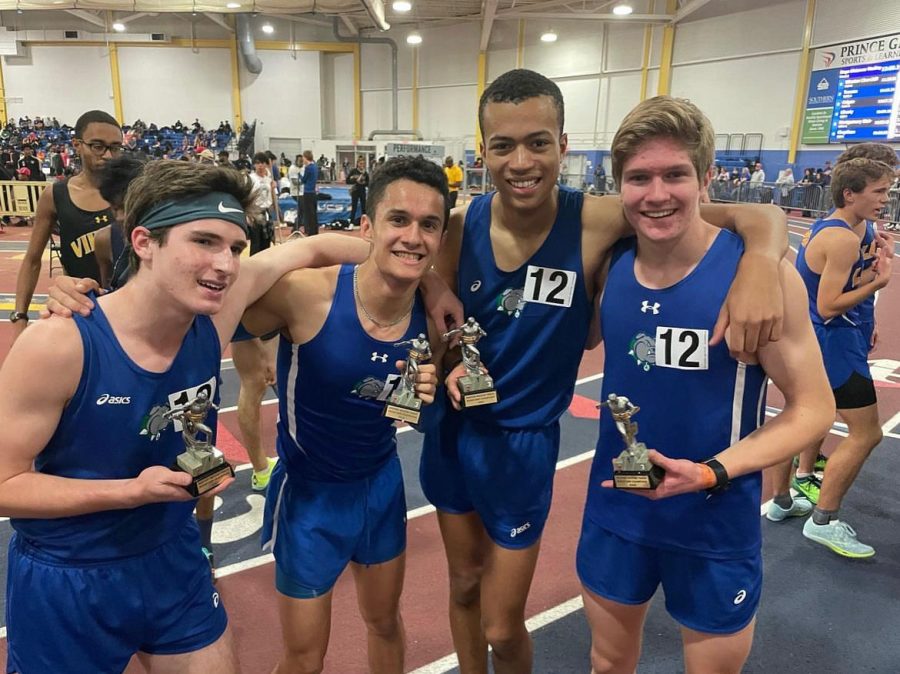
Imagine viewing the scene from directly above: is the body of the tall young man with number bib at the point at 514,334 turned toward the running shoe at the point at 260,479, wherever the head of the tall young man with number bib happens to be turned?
no

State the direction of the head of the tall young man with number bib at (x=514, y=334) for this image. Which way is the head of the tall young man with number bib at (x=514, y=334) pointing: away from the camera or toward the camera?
toward the camera

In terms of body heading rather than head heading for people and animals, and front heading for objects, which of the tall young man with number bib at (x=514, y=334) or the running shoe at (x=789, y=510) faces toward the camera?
the tall young man with number bib

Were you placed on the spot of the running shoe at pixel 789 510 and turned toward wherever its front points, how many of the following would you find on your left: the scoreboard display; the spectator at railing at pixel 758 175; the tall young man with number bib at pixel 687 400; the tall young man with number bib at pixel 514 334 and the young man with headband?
2

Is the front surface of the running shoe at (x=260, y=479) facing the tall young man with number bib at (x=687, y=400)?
no

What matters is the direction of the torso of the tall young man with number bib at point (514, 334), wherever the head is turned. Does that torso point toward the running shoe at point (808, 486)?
no

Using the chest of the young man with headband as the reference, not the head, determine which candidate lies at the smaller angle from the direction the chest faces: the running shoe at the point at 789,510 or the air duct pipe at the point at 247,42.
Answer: the running shoe

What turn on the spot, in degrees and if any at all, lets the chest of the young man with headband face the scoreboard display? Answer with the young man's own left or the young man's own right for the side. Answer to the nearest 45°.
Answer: approximately 90° to the young man's own left

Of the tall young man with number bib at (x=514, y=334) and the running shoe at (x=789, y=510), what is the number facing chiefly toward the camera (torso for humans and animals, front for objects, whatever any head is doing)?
1

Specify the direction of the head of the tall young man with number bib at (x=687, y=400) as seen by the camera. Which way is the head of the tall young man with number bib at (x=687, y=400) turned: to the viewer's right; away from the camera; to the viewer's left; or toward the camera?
toward the camera

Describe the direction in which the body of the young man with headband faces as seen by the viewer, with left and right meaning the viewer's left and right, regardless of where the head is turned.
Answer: facing the viewer and to the right of the viewer

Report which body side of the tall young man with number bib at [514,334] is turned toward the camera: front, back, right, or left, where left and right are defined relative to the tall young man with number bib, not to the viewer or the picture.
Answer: front

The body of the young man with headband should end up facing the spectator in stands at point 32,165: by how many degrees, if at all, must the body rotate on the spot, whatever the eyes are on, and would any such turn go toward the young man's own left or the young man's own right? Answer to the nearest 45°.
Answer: approximately 135° to the young man's own left

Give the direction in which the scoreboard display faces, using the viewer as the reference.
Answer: facing the viewer and to the left of the viewer

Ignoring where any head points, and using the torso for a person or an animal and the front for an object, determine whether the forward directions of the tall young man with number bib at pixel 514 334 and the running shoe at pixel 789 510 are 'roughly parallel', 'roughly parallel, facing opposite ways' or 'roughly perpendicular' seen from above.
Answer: roughly perpendicular

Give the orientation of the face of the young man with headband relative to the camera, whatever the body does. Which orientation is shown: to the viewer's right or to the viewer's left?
to the viewer's right
